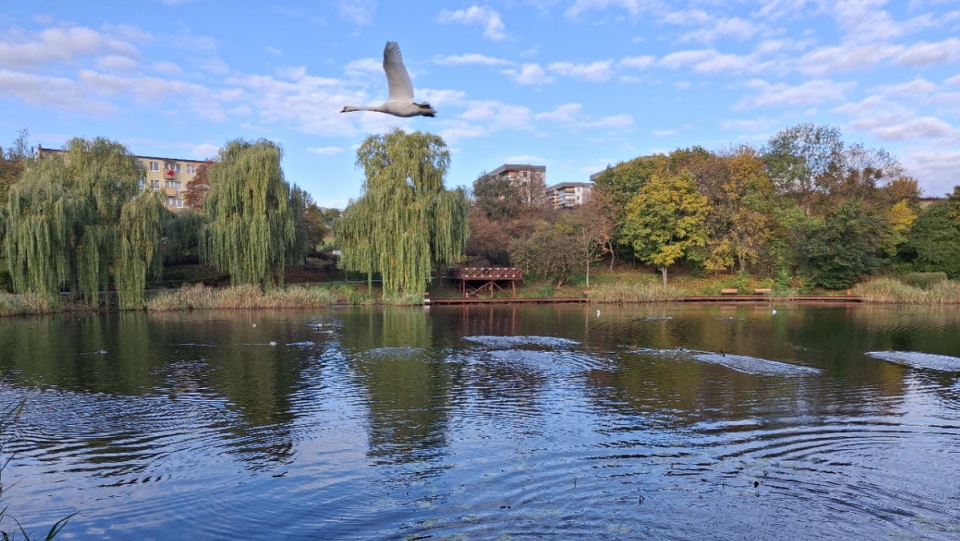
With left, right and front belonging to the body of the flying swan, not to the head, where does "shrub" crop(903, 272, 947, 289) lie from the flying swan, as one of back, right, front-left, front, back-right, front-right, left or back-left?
back-right

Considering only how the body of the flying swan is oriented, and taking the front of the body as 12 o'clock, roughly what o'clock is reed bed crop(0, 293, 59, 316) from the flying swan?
The reed bed is roughly at 2 o'clock from the flying swan.

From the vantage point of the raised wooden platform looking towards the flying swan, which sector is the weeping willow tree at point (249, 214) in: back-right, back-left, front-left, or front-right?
front-right

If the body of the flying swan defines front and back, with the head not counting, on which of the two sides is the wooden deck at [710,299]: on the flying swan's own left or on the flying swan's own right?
on the flying swan's own right

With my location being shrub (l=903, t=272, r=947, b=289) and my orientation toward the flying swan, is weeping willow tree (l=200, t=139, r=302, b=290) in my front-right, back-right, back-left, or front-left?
front-right

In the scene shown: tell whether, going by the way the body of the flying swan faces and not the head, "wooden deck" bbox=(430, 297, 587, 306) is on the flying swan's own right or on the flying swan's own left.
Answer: on the flying swan's own right

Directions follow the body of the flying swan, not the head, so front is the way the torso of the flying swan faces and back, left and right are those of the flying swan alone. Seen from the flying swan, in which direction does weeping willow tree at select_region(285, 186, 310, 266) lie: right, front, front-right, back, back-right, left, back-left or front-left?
right

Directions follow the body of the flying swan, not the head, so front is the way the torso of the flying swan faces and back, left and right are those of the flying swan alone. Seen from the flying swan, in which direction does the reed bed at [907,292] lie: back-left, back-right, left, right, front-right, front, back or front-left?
back-right

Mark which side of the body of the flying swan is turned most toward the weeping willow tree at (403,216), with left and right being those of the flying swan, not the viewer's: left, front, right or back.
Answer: right

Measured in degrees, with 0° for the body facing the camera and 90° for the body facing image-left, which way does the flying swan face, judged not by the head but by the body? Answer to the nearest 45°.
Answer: approximately 90°

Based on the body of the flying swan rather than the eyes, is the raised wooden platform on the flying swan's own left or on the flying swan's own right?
on the flying swan's own right

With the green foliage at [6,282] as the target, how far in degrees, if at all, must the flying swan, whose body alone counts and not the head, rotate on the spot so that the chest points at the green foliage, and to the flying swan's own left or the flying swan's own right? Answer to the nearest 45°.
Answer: approximately 45° to the flying swan's own right
